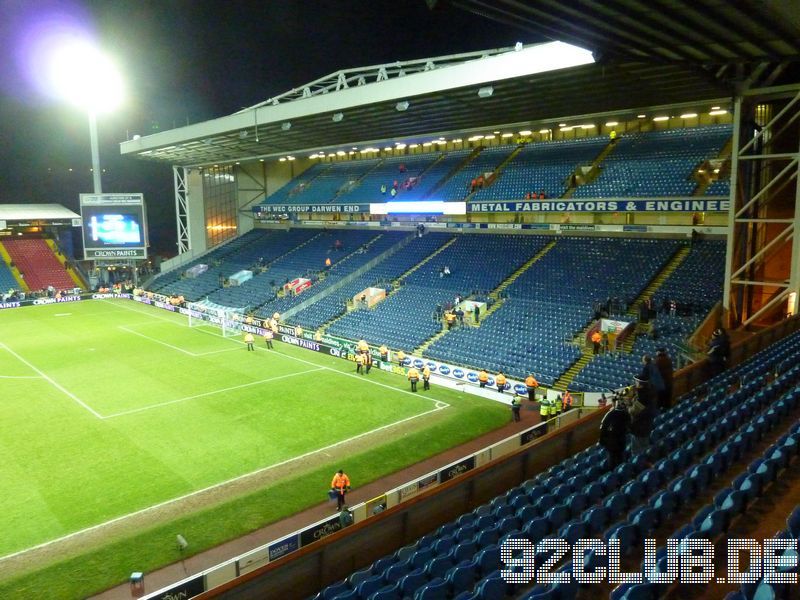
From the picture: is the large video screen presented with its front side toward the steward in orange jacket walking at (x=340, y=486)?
yes

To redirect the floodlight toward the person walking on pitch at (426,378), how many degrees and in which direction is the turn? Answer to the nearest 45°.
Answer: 0° — it already faces them

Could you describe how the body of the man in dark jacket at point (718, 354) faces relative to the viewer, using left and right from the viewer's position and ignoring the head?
facing to the left of the viewer

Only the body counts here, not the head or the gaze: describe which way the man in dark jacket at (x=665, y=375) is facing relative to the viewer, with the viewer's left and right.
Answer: facing to the left of the viewer

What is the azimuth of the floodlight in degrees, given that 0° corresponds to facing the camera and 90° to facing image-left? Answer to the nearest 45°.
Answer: approximately 0°

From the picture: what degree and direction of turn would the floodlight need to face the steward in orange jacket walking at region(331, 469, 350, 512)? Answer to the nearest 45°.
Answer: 0° — it already faces them

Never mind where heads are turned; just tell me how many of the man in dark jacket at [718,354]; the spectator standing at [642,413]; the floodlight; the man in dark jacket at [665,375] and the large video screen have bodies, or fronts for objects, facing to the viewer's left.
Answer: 3

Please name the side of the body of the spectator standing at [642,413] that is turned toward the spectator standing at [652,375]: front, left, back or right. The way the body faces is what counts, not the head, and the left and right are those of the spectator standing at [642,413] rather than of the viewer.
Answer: right

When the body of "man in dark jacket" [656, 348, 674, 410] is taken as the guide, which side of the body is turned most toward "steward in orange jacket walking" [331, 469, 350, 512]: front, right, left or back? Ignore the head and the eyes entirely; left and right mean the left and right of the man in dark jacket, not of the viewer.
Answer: front

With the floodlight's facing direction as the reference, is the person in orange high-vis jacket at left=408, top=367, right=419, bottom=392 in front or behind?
in front
